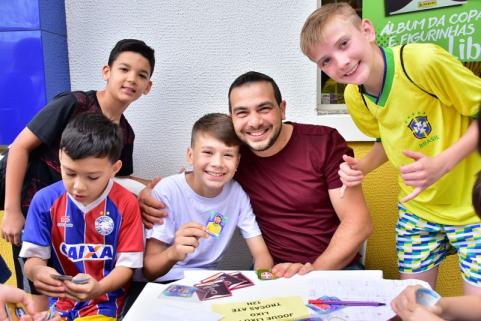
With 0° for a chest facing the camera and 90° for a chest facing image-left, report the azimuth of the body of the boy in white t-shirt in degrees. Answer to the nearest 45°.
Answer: approximately 0°

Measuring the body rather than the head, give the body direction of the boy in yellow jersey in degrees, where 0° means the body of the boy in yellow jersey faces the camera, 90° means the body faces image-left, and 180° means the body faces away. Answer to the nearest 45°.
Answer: approximately 45°

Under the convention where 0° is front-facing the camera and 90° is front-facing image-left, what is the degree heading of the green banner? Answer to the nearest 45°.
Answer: approximately 0°

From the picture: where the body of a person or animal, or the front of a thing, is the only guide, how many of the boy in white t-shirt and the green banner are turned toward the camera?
2
